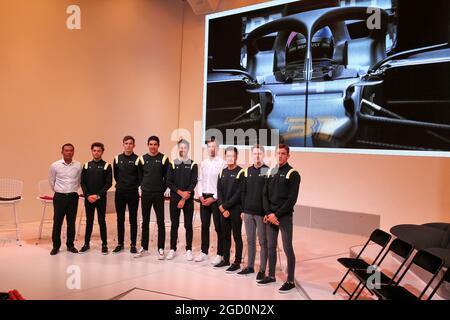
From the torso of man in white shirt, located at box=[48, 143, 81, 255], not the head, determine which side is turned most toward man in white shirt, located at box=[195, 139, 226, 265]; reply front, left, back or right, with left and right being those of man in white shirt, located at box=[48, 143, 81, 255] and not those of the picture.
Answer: left

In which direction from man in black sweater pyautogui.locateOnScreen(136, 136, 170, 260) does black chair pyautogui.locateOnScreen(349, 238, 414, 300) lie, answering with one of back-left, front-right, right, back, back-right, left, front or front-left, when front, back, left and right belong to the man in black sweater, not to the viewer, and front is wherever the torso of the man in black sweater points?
front-left

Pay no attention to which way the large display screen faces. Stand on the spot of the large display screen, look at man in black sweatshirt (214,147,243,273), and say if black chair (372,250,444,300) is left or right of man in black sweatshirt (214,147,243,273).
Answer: left

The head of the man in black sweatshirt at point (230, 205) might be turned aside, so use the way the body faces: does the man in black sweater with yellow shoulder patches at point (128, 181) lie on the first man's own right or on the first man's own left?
on the first man's own right

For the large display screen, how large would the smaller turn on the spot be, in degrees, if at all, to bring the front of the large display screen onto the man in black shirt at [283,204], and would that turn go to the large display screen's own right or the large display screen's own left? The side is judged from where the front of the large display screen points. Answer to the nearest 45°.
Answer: approximately 45° to the large display screen's own left

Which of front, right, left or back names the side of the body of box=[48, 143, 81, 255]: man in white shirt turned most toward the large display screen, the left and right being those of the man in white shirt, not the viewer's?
left

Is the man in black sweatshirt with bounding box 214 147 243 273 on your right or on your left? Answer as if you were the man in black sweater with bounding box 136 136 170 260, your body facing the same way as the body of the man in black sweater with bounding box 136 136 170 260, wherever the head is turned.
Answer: on your left

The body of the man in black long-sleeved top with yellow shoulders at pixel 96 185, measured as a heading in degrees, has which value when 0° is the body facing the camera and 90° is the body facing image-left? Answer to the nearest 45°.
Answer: approximately 0°

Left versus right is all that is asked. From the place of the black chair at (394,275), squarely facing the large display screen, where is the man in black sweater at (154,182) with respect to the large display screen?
left
